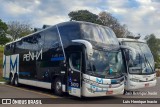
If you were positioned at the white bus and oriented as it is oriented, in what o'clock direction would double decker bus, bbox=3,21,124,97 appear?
The double decker bus is roughly at 3 o'clock from the white bus.

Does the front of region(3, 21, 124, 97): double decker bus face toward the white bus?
no

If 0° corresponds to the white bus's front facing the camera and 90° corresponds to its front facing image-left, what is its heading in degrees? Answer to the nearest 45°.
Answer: approximately 315°

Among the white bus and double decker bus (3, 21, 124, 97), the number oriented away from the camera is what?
0

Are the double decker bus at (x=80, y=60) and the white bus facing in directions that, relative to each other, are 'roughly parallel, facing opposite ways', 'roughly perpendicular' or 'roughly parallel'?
roughly parallel

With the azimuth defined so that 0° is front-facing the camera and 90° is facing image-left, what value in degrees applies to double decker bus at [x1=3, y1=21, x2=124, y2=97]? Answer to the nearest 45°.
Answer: approximately 315°
